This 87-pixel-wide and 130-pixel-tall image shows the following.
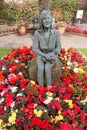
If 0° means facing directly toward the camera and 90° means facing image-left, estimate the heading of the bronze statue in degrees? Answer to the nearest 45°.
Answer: approximately 0°
